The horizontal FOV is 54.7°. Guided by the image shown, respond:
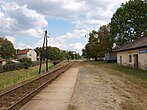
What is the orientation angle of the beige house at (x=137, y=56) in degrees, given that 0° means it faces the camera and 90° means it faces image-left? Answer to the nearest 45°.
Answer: approximately 45°
